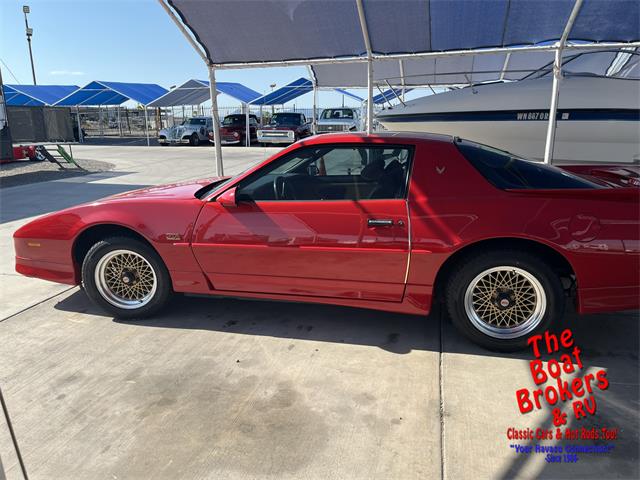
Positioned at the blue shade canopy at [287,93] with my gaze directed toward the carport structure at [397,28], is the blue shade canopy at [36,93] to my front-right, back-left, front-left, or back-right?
back-right

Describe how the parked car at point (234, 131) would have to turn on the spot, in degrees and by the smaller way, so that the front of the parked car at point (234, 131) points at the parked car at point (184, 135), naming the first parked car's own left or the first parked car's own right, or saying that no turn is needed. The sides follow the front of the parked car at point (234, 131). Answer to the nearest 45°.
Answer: approximately 45° to the first parked car's own right

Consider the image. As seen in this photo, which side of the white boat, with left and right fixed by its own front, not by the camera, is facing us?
left

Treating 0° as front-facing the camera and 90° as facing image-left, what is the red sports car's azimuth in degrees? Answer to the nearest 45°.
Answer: approximately 90°

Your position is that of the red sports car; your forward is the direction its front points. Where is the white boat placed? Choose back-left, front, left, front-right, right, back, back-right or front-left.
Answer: back-right

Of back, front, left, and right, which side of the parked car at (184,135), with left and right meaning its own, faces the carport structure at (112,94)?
right

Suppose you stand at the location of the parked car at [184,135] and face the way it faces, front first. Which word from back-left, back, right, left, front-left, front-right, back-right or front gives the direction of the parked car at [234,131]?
back-left

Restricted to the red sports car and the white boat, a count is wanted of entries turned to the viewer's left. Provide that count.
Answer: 2

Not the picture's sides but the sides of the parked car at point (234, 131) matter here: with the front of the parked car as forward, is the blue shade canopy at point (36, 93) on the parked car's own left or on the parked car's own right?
on the parked car's own right

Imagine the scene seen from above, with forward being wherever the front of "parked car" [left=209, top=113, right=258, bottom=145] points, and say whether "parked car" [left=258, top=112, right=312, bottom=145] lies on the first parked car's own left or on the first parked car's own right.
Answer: on the first parked car's own left

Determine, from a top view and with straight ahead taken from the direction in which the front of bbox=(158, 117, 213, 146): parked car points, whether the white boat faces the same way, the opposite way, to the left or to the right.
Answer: to the right
